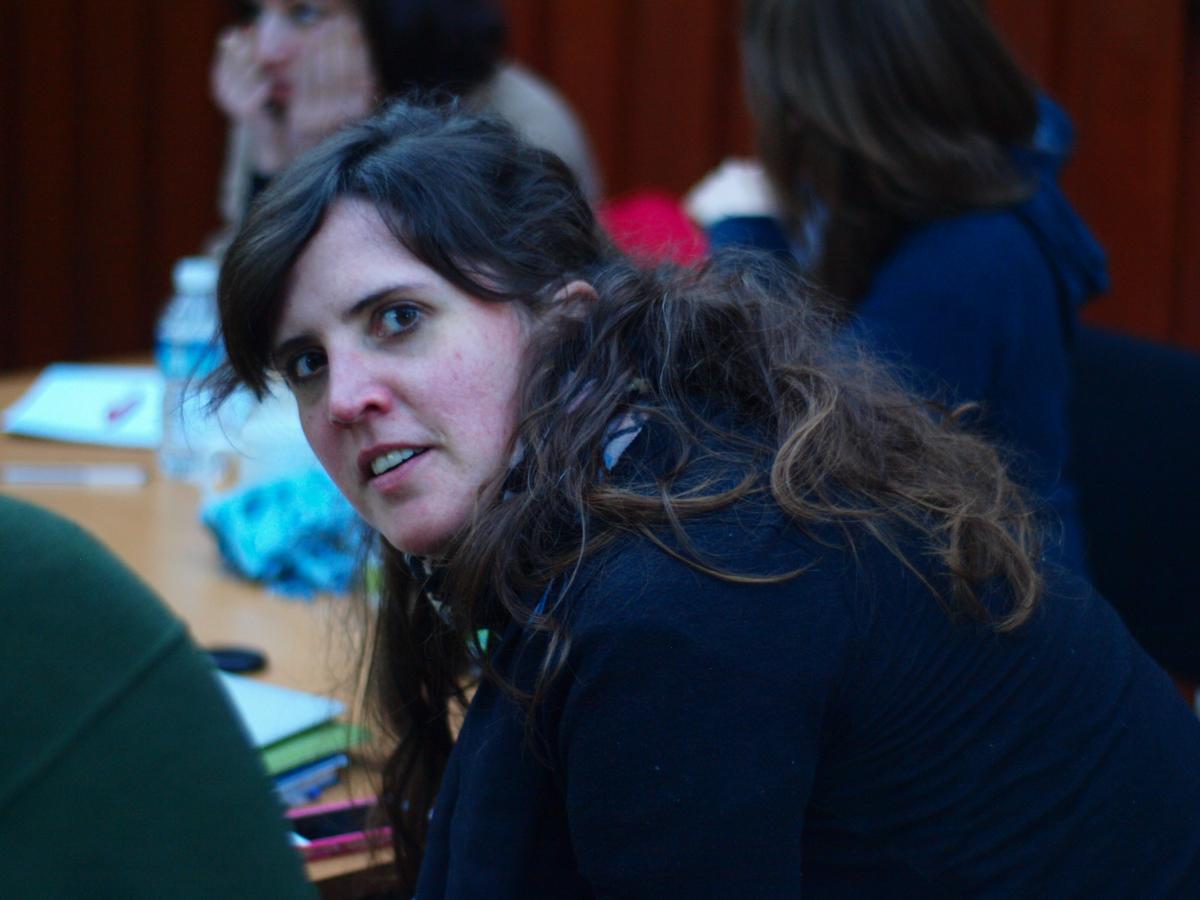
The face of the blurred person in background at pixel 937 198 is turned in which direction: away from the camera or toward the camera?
away from the camera

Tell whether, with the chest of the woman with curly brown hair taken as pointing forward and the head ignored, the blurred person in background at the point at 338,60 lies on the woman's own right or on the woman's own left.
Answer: on the woman's own right

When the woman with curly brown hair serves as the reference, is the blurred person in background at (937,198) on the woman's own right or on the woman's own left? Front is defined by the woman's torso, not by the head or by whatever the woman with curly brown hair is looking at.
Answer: on the woman's own right

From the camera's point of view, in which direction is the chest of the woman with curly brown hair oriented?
to the viewer's left

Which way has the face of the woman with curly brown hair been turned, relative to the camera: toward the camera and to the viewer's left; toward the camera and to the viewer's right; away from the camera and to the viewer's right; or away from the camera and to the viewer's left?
toward the camera and to the viewer's left
